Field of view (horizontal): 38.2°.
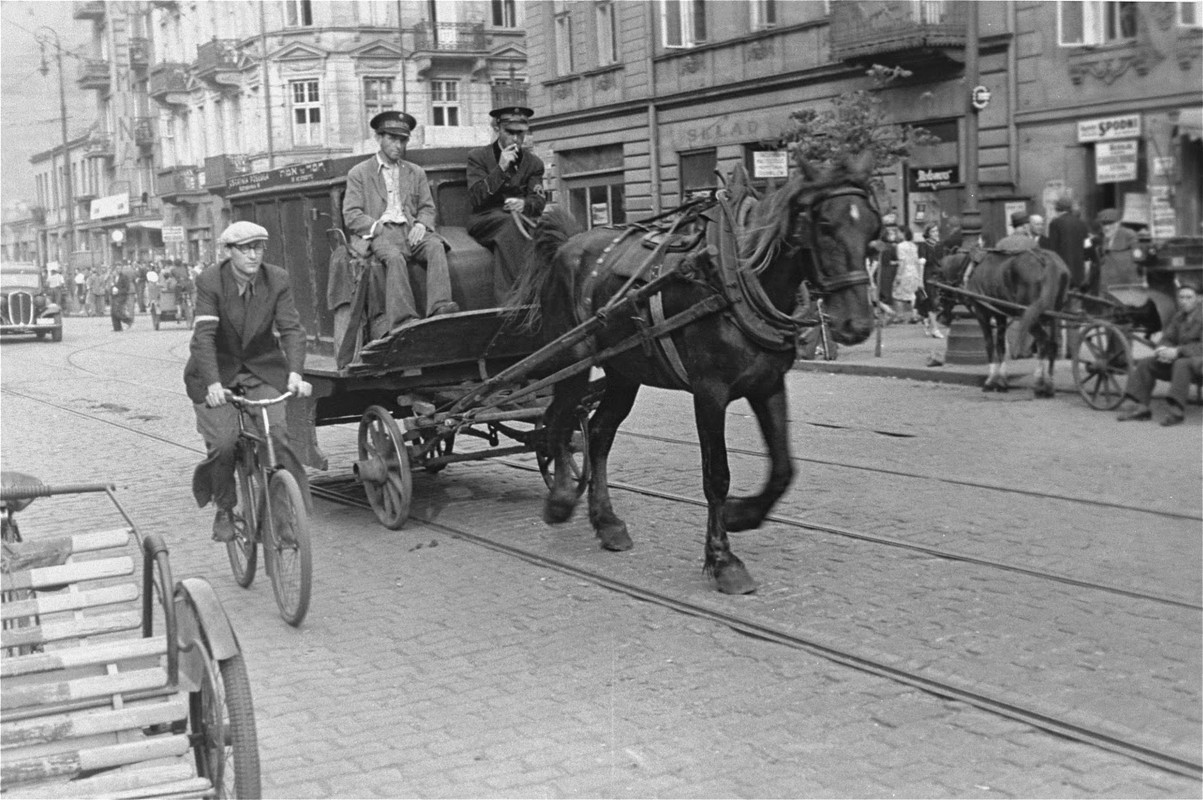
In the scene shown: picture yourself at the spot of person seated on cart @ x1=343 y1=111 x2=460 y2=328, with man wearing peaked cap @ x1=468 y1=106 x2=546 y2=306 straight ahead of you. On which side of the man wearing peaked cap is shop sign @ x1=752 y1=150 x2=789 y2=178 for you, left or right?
left

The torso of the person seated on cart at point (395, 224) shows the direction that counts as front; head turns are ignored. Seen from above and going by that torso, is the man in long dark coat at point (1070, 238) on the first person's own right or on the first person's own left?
on the first person's own left

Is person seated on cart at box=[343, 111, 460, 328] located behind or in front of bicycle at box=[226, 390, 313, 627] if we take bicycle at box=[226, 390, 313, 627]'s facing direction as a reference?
behind

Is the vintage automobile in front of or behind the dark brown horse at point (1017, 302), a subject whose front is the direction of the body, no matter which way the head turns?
in front

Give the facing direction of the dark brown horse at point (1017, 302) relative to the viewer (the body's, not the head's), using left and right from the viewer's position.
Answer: facing away from the viewer and to the left of the viewer

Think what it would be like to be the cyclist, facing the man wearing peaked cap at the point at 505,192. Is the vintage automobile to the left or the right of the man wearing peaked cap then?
left

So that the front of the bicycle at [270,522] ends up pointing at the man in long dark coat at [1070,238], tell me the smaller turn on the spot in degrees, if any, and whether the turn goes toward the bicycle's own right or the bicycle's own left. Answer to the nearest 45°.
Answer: approximately 135° to the bicycle's own left

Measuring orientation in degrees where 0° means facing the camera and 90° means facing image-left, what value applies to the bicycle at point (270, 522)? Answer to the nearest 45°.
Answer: approximately 0°

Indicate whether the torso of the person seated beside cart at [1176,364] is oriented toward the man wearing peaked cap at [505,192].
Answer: yes

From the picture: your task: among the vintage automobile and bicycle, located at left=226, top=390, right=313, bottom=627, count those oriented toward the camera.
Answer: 2

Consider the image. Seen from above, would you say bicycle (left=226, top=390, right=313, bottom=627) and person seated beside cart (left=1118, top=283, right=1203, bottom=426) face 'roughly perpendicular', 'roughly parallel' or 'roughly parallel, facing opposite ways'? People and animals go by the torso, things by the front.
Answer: roughly perpendicular

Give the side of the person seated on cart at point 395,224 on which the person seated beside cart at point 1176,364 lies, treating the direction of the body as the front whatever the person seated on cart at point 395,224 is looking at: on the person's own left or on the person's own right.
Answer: on the person's own left

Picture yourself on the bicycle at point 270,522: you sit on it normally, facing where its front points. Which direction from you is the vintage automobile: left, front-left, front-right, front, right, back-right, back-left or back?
back
